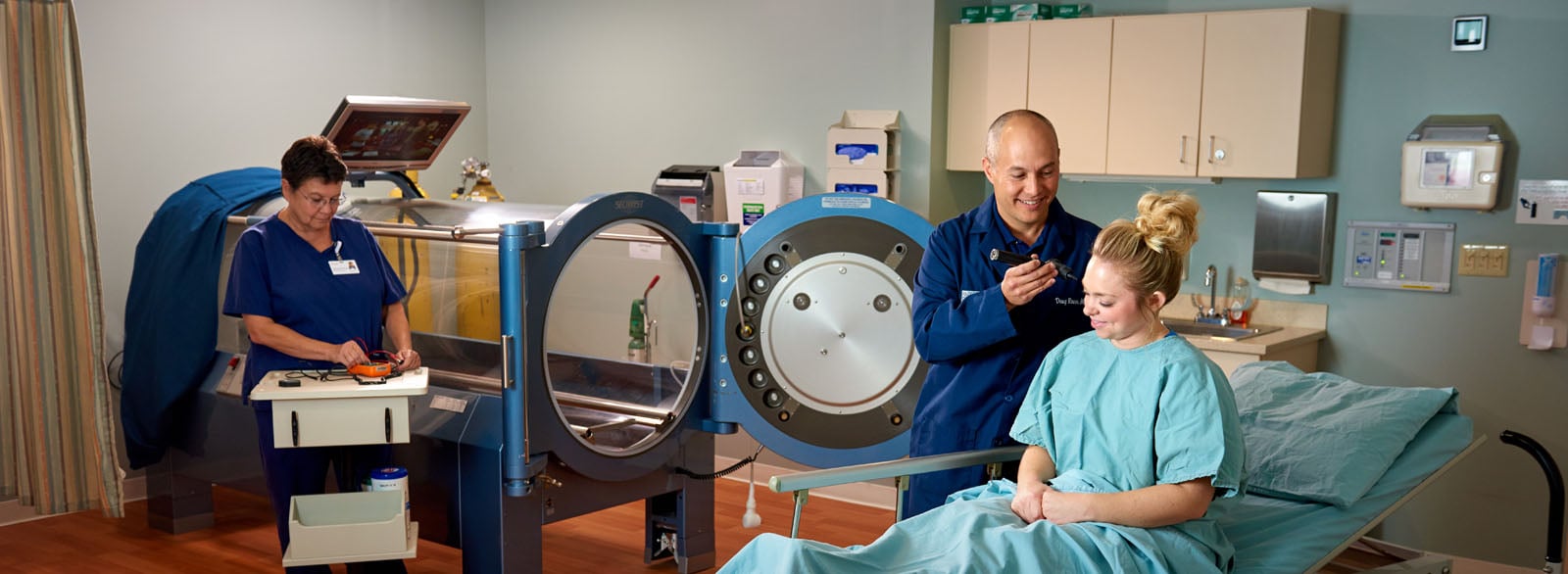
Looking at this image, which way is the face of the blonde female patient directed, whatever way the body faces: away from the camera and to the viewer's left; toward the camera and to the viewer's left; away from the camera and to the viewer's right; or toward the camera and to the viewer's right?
toward the camera and to the viewer's left

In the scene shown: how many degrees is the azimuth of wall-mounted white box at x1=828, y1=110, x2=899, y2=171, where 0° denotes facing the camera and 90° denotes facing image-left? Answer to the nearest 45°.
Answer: approximately 0°

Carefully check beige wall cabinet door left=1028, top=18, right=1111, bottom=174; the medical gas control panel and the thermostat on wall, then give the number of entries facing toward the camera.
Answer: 3

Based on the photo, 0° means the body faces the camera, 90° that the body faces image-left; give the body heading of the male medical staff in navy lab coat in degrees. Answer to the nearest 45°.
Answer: approximately 315°

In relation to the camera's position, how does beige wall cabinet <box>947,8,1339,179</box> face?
facing the viewer and to the left of the viewer

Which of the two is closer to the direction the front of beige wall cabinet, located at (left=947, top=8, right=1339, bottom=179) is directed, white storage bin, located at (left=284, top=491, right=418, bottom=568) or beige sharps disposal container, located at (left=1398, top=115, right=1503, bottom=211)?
the white storage bin

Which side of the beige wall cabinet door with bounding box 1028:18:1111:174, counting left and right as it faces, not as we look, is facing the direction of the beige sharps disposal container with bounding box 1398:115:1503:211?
left

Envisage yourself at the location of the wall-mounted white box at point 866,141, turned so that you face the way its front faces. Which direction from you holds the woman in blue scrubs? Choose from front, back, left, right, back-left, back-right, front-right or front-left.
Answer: front-right

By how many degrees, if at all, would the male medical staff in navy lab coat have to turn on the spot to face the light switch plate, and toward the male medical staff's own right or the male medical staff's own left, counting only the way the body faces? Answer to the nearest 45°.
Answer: approximately 90° to the male medical staff's own left
